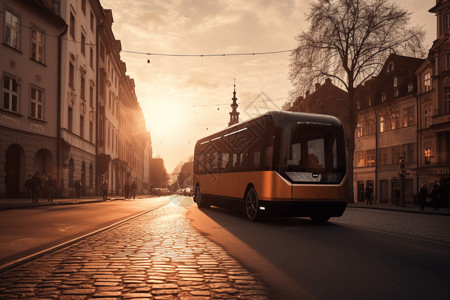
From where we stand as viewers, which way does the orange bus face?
facing the viewer and to the right of the viewer

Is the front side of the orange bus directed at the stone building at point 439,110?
no

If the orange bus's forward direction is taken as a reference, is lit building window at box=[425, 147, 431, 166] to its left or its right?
on its left

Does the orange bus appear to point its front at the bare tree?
no
